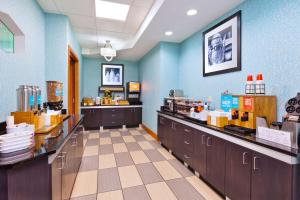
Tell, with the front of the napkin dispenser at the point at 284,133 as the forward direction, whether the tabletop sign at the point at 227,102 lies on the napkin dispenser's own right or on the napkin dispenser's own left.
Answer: on the napkin dispenser's own right

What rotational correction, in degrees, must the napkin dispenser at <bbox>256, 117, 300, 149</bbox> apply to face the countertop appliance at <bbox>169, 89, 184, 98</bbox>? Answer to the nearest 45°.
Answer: approximately 90° to its right

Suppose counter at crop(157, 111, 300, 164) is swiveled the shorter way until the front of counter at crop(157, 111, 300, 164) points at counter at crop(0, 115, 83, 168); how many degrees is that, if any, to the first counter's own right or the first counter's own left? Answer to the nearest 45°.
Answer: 0° — it already faces it

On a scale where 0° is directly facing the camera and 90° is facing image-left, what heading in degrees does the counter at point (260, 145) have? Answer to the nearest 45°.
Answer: approximately 45°

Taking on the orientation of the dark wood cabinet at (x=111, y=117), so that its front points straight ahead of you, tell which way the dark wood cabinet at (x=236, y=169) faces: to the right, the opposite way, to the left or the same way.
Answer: to the right

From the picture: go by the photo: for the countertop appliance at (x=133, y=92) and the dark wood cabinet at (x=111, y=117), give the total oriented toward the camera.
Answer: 2

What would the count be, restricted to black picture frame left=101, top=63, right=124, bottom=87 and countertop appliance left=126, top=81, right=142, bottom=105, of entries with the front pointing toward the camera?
2

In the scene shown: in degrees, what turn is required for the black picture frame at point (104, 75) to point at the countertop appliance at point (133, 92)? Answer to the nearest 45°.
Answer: approximately 45° to its left

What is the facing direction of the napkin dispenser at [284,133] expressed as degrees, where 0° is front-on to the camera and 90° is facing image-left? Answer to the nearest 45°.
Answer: approximately 45°

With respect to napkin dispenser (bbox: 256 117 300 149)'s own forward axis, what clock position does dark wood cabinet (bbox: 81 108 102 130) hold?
The dark wood cabinet is roughly at 2 o'clock from the napkin dispenser.

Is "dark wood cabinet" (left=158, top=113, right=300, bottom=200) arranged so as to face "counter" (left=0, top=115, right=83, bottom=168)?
yes
